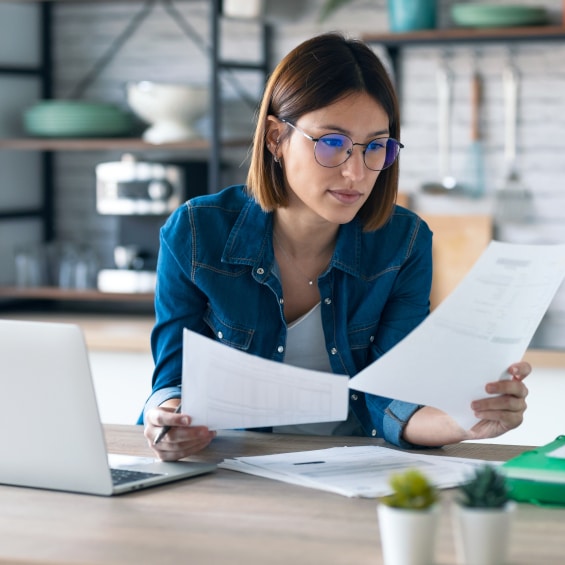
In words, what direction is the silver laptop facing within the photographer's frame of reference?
facing away from the viewer and to the right of the viewer

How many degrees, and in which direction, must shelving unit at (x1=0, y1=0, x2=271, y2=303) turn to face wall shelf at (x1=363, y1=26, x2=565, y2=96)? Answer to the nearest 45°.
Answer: approximately 45° to its left

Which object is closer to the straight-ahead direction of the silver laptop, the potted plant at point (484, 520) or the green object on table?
the green object on table

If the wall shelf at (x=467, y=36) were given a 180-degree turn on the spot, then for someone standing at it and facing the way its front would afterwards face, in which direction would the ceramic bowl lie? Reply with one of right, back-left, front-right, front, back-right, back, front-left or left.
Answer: left

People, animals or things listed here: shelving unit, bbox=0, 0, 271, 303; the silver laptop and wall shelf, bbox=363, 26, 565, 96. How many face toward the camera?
2

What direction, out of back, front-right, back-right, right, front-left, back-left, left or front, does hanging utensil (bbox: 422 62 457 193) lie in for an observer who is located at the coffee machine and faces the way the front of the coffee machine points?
back-left

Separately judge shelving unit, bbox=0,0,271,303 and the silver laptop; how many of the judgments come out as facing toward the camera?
1

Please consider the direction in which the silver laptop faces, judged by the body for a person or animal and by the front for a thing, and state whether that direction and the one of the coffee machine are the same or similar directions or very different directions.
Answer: very different directions

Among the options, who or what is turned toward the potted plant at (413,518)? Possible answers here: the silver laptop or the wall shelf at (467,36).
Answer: the wall shelf

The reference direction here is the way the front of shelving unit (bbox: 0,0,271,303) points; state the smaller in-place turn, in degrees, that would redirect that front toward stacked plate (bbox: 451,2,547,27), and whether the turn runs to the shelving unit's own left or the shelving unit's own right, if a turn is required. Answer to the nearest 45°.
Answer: approximately 45° to the shelving unit's own left

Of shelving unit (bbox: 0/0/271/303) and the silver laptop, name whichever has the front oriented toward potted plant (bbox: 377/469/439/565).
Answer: the shelving unit

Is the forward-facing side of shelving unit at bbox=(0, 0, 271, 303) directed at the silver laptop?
yes

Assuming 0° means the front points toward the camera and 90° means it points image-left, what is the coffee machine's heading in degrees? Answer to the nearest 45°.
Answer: approximately 45°

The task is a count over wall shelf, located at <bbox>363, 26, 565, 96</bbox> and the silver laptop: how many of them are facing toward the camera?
1

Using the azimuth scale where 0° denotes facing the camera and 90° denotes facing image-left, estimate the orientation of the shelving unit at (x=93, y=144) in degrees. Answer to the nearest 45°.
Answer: approximately 0°
